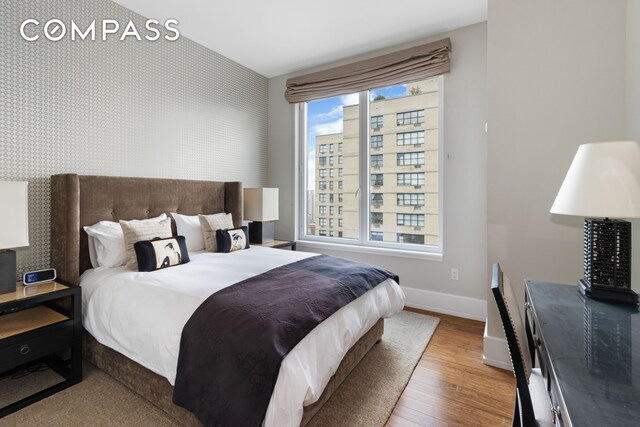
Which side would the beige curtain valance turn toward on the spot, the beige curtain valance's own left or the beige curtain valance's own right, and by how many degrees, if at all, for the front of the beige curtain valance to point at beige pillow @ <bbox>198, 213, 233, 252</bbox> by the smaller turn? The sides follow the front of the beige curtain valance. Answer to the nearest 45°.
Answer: approximately 45° to the beige curtain valance's own right

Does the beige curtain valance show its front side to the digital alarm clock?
yes

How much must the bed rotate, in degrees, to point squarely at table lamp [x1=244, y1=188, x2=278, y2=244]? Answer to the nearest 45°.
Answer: approximately 90° to its left

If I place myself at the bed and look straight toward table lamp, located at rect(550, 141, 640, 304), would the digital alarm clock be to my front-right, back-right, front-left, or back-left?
back-right

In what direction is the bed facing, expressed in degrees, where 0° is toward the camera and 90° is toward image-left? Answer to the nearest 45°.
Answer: approximately 315°
